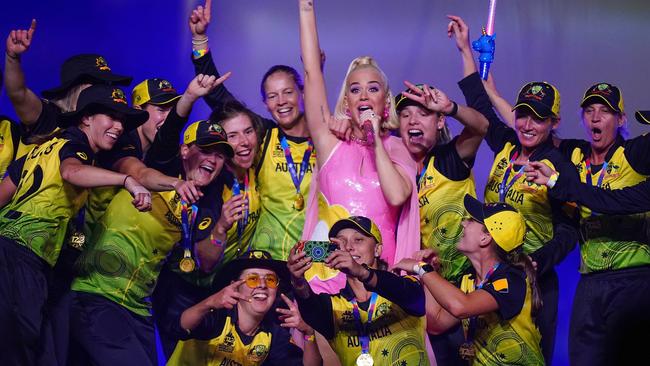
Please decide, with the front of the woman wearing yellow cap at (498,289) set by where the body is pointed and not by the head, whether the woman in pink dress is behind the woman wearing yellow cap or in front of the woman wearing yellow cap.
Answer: in front

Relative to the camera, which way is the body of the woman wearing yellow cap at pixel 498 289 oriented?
to the viewer's left

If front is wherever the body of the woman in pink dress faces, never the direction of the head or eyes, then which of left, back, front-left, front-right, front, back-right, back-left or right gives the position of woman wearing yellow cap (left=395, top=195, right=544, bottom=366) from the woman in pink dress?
left

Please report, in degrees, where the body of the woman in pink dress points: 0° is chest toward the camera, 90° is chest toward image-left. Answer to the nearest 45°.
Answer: approximately 0°

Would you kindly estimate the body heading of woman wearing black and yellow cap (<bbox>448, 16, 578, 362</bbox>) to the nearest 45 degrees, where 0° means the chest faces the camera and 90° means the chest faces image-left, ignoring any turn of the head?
approximately 45°

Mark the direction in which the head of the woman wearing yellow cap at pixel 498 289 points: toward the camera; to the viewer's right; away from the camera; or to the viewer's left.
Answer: to the viewer's left

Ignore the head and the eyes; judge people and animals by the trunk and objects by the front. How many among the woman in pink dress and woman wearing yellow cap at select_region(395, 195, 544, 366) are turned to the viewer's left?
1
